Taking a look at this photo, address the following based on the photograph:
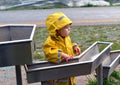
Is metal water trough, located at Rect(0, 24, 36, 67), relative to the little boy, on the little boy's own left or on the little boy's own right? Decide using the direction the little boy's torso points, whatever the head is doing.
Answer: on the little boy's own right
